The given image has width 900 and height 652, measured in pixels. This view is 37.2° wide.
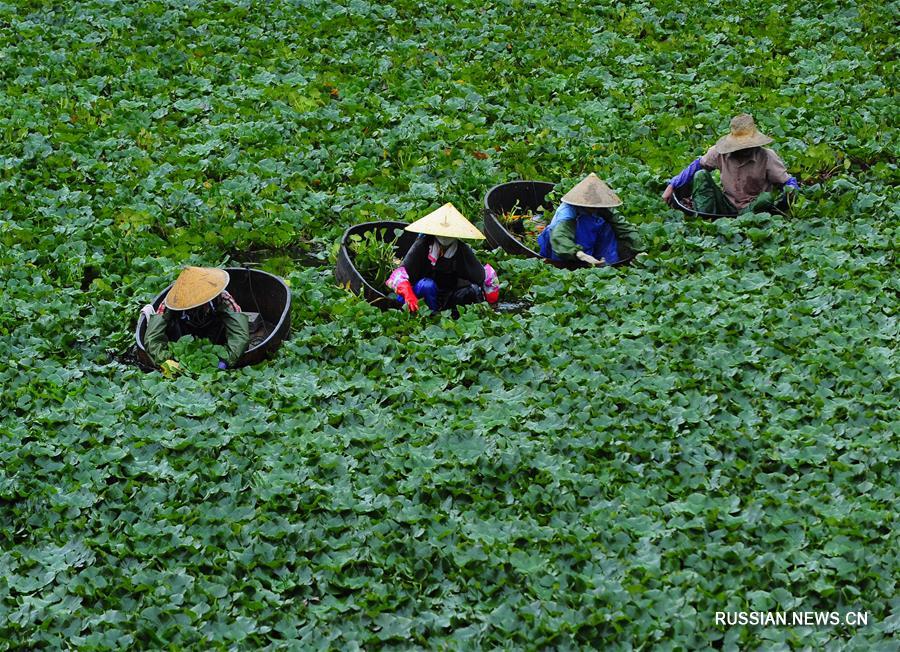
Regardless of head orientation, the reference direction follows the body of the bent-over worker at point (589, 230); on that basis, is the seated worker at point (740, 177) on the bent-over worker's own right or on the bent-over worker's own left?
on the bent-over worker's own left

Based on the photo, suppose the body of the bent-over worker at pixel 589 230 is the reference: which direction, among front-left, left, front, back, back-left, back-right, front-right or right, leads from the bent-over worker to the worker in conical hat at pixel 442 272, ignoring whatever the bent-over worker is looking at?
front-right

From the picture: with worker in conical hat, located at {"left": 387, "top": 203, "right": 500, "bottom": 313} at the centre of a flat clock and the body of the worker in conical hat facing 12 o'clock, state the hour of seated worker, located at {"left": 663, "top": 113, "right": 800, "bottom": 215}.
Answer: The seated worker is roughly at 8 o'clock from the worker in conical hat.

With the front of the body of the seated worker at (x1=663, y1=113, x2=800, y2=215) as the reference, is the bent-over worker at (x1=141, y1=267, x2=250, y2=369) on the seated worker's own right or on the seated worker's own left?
on the seated worker's own right

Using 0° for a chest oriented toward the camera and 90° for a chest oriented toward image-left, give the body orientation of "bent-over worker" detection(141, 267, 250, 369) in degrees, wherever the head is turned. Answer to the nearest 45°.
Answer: approximately 0°
